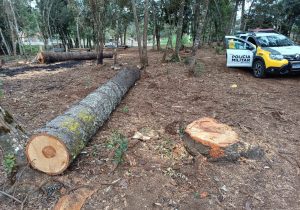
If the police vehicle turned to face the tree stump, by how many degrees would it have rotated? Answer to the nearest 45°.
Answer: approximately 45° to its right

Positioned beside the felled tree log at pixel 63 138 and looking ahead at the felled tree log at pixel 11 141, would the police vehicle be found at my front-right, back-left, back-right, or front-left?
back-right

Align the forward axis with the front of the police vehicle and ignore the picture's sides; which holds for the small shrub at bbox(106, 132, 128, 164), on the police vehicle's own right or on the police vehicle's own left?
on the police vehicle's own right

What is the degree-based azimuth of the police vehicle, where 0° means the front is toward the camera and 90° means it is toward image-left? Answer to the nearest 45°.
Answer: approximately 315°
